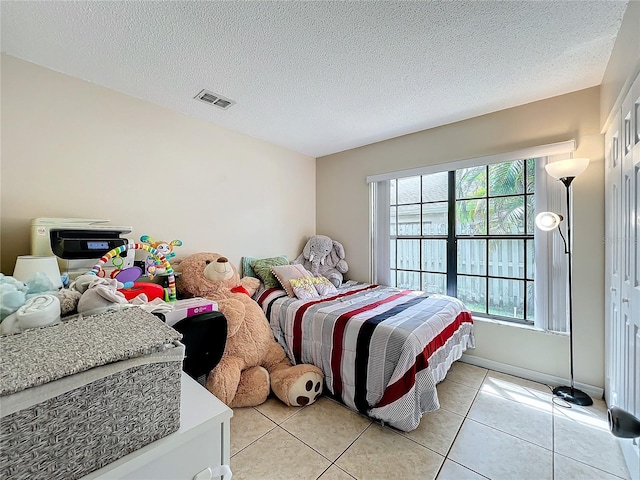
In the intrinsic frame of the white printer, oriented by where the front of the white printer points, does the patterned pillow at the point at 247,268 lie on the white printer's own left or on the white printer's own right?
on the white printer's own left

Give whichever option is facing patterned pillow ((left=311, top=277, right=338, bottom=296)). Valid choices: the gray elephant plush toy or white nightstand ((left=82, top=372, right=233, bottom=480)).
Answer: the gray elephant plush toy

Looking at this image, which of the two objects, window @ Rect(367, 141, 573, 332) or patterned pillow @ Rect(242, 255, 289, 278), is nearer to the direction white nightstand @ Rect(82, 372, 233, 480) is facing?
the window

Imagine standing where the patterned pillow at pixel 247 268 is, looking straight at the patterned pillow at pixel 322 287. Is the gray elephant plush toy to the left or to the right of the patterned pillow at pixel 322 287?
left

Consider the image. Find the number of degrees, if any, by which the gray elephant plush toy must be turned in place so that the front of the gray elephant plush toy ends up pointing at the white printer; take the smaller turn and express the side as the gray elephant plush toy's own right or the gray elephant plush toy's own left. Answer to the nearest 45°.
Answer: approximately 45° to the gray elephant plush toy's own right

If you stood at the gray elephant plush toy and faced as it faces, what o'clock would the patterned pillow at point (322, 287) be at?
The patterned pillow is roughly at 12 o'clock from the gray elephant plush toy.

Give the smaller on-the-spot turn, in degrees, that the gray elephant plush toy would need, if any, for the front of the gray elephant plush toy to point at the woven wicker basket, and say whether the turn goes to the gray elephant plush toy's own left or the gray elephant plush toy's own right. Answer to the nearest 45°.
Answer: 0° — it already faces it

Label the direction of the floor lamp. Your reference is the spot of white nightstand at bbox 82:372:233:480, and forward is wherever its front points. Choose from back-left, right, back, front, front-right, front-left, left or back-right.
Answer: front-left

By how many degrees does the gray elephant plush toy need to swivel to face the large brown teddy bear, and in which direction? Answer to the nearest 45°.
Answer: approximately 45° to its right

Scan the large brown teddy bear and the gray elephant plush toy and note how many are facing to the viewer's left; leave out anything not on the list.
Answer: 0

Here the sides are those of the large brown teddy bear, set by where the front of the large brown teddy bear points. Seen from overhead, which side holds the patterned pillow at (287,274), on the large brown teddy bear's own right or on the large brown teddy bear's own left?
on the large brown teddy bear's own left

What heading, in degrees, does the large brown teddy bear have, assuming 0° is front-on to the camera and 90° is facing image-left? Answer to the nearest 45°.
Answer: approximately 315°

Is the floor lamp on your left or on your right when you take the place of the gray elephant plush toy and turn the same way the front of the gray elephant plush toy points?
on your left

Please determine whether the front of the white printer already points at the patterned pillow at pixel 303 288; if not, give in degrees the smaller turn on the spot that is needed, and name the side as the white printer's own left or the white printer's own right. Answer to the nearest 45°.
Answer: approximately 45° to the white printer's own left

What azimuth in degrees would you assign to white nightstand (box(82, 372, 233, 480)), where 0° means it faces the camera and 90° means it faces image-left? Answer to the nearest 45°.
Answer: approximately 315°

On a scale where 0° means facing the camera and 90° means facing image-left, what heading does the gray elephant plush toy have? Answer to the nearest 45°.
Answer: approximately 0°

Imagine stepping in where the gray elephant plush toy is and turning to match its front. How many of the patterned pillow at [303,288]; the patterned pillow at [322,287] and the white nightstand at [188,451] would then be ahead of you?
3
